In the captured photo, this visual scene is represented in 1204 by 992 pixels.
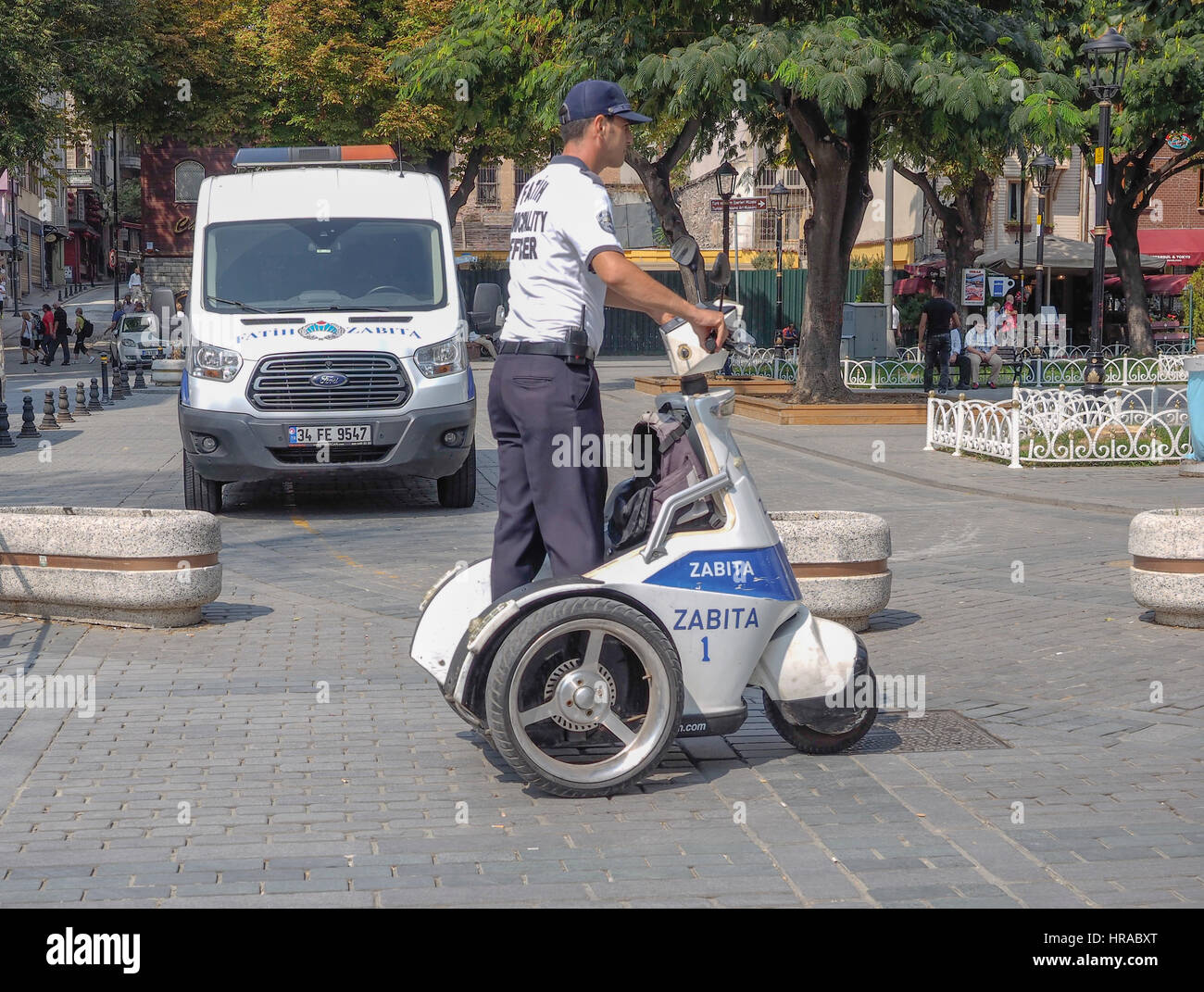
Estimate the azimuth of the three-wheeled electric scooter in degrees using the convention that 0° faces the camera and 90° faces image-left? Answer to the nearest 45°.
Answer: approximately 270°

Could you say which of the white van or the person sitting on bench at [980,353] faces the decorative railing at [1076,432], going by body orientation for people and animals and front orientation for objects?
the person sitting on bench

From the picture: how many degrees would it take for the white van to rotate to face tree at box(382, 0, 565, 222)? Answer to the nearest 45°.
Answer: approximately 180°

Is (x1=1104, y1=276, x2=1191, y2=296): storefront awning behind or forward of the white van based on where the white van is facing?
behind

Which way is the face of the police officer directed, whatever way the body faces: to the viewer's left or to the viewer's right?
to the viewer's right
